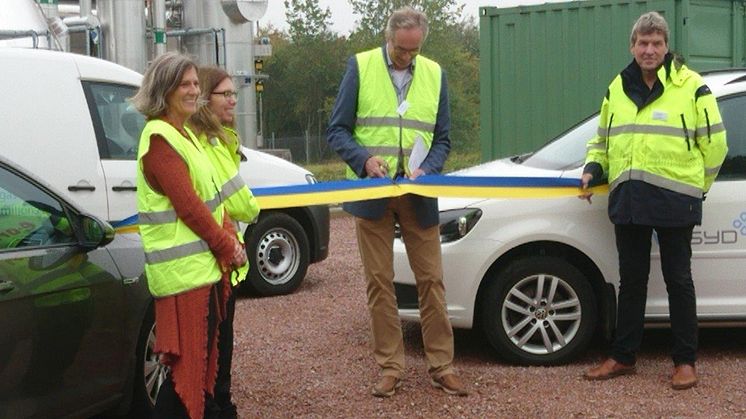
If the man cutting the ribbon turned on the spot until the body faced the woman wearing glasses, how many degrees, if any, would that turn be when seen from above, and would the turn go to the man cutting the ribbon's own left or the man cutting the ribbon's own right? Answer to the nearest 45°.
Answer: approximately 45° to the man cutting the ribbon's own right

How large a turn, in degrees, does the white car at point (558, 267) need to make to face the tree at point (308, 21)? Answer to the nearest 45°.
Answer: approximately 90° to its right

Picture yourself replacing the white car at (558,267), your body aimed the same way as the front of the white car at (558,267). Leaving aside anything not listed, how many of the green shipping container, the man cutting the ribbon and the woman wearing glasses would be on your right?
1

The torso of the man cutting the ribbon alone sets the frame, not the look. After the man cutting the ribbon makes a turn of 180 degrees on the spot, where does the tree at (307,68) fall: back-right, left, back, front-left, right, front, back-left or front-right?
front

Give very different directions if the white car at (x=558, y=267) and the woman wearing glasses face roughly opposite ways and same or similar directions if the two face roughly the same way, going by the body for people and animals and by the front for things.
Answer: very different directions

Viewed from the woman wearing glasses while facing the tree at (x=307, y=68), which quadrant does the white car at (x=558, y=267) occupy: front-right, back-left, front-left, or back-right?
front-right

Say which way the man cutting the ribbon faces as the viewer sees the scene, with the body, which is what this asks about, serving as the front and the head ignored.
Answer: toward the camera

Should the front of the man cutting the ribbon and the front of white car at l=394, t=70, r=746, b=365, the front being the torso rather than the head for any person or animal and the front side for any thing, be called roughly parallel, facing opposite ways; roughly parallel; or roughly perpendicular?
roughly perpendicular

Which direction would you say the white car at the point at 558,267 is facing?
to the viewer's left

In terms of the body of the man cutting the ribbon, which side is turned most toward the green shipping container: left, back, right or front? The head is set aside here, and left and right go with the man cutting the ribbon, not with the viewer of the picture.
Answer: back

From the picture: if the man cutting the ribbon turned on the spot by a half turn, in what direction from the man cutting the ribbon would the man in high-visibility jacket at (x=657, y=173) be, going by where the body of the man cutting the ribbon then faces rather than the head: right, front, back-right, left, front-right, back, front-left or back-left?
right

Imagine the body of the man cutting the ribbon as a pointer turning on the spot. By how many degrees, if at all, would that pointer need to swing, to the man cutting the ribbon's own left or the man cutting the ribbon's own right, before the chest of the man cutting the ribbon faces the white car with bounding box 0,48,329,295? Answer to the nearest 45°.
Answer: approximately 135° to the man cutting the ribbon's own right

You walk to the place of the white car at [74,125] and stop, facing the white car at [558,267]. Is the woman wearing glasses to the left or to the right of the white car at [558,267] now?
right
